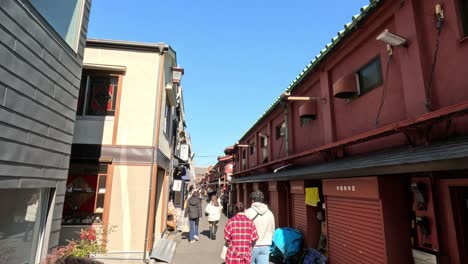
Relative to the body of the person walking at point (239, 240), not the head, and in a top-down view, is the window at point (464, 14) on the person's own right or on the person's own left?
on the person's own right

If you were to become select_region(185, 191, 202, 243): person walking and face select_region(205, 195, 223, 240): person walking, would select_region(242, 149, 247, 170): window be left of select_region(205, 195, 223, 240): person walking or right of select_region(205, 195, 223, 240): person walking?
left

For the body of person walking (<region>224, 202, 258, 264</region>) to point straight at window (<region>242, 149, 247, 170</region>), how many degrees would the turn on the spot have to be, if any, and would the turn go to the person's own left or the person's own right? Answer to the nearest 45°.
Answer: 0° — they already face it

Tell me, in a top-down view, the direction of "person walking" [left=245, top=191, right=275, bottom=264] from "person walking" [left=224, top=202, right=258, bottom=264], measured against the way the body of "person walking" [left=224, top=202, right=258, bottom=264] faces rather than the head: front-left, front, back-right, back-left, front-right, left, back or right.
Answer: front-right

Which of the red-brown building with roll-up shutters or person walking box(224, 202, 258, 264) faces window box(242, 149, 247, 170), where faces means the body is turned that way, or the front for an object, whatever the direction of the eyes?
the person walking

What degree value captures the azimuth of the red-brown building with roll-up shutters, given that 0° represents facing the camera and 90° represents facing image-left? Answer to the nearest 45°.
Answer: approximately 45°

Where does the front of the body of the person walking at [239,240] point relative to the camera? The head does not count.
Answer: away from the camera

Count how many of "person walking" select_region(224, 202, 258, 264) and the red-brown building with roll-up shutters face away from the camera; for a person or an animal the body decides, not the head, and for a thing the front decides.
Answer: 1

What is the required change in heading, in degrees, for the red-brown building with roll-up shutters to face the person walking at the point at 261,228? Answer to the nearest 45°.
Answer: approximately 45° to its right

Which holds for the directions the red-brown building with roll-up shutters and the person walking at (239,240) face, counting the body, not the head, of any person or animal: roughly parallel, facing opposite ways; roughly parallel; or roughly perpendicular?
roughly perpendicular
